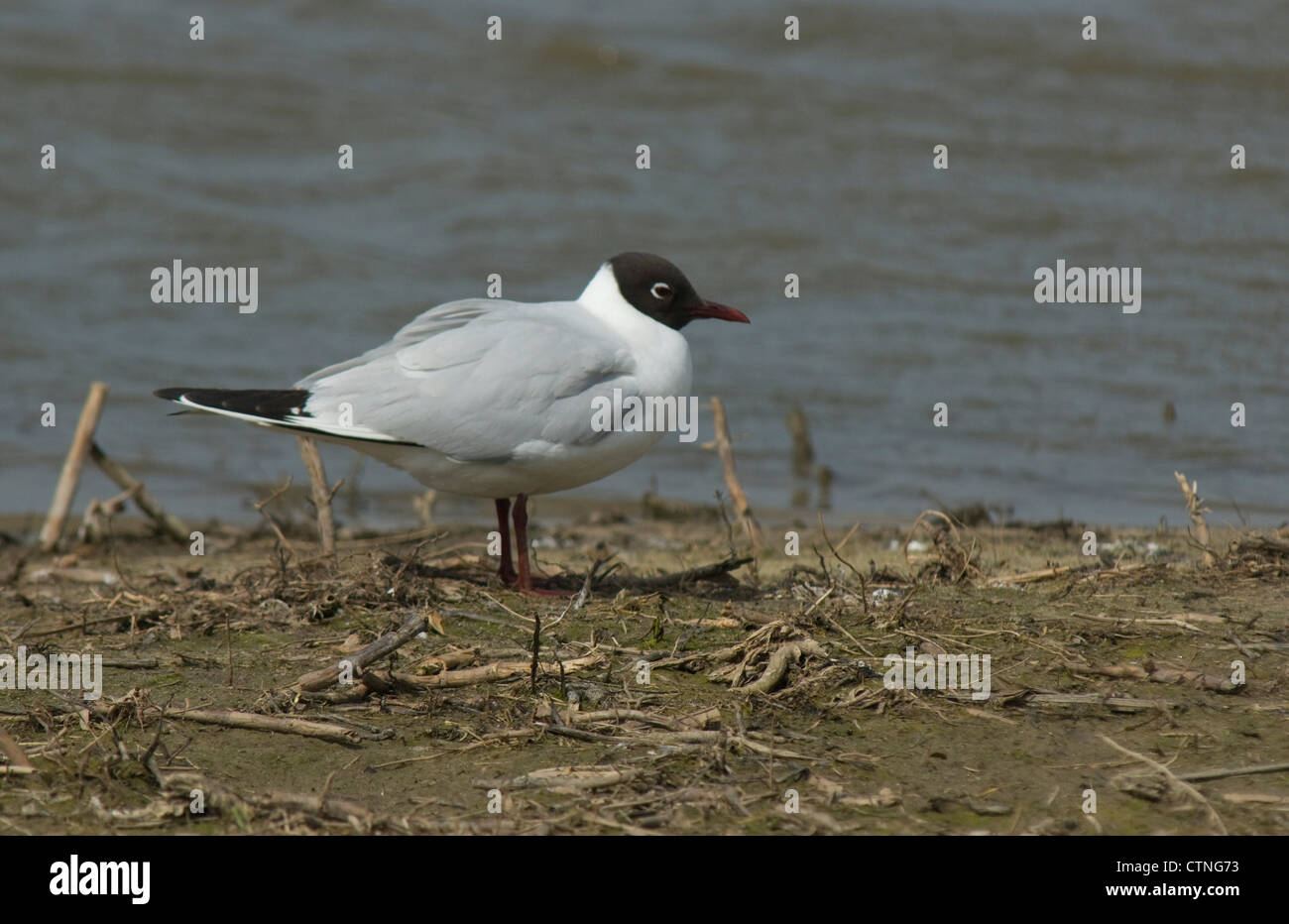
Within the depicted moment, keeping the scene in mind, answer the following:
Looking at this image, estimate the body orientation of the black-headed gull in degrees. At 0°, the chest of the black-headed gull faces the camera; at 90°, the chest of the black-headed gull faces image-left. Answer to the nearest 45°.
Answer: approximately 270°

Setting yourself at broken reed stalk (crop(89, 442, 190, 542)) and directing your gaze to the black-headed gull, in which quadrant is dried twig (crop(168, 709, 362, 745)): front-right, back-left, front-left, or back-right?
front-right

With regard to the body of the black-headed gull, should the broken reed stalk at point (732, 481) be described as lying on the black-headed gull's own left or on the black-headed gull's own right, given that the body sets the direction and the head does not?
on the black-headed gull's own left

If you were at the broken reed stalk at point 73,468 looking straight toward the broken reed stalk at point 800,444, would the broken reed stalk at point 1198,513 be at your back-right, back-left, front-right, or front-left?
front-right

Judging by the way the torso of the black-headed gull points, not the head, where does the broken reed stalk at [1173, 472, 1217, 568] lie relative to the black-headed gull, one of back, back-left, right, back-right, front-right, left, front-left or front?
front

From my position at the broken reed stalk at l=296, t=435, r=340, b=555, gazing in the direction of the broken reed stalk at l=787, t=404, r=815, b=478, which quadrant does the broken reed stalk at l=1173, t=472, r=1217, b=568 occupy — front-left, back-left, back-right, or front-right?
front-right

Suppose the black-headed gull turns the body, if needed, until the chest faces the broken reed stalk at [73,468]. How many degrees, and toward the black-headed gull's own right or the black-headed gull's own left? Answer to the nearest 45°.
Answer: approximately 135° to the black-headed gull's own left

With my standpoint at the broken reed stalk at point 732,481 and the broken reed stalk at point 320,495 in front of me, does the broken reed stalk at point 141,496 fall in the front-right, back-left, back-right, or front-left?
front-right

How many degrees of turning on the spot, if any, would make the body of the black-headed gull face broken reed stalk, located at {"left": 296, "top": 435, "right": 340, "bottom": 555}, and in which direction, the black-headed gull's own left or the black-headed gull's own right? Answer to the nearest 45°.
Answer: approximately 135° to the black-headed gull's own left

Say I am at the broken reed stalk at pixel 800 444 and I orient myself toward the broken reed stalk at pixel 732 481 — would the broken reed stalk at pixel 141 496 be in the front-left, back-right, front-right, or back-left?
front-right
